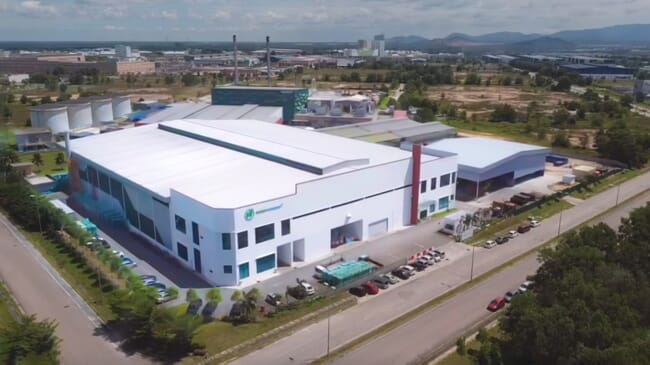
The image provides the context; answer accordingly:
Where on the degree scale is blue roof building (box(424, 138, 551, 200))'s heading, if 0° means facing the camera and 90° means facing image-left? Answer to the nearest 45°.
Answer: approximately 315°

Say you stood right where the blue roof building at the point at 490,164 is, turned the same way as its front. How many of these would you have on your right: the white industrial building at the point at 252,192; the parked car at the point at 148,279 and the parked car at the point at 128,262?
3

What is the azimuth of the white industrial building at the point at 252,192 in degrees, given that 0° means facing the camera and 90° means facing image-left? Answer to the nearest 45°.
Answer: approximately 315°

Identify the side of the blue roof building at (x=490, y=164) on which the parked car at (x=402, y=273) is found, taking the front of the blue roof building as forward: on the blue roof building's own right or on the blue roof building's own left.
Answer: on the blue roof building's own right
